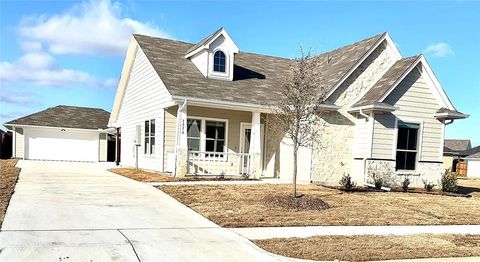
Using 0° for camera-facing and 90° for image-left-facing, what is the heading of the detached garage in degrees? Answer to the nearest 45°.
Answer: approximately 0°

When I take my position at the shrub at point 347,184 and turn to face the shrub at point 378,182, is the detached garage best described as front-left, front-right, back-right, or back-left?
back-left

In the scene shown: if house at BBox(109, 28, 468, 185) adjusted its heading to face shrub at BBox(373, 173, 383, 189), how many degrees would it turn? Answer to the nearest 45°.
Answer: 0° — it already faces it

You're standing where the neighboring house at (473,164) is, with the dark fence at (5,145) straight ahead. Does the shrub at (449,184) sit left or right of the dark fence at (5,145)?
left

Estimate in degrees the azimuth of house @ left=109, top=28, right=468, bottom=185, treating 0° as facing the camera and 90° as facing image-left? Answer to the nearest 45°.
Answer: approximately 315°

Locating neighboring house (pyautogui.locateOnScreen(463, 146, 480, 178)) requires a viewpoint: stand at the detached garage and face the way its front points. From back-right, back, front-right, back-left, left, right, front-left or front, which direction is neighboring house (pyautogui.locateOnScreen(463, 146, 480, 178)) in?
left

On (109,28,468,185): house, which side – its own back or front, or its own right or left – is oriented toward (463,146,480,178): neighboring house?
left

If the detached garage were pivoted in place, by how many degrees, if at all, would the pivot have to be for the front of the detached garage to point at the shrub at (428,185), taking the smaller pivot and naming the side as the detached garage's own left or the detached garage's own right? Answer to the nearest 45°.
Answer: approximately 45° to the detached garage's own left
